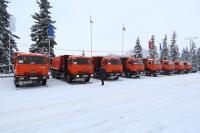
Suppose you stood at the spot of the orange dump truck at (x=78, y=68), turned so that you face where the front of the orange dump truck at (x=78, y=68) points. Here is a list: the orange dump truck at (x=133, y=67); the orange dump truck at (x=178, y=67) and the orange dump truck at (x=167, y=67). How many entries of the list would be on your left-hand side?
3

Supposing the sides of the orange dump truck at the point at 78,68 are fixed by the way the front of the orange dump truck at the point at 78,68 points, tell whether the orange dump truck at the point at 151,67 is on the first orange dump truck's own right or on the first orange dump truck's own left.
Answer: on the first orange dump truck's own left

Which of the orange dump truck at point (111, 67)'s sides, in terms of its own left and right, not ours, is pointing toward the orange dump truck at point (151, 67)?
left

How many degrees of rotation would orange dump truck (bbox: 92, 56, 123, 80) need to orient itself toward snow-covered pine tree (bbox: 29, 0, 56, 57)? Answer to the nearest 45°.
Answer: approximately 180°

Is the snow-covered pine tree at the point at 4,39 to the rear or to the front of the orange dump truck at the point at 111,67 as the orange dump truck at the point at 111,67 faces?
to the rear

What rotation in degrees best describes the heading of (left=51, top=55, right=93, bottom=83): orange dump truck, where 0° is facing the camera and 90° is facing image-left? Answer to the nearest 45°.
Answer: approximately 315°

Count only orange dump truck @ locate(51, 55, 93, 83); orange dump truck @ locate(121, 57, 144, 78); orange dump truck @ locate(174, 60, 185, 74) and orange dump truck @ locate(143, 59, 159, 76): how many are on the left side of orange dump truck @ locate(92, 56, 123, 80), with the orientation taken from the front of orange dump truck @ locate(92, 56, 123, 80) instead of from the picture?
3

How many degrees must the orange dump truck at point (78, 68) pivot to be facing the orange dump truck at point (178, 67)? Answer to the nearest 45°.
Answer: approximately 90° to its left

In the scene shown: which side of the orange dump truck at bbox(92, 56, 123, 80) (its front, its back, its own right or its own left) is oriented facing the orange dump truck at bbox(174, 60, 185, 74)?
left

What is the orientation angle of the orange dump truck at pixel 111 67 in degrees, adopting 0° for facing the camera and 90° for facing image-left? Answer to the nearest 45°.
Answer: approximately 315°
